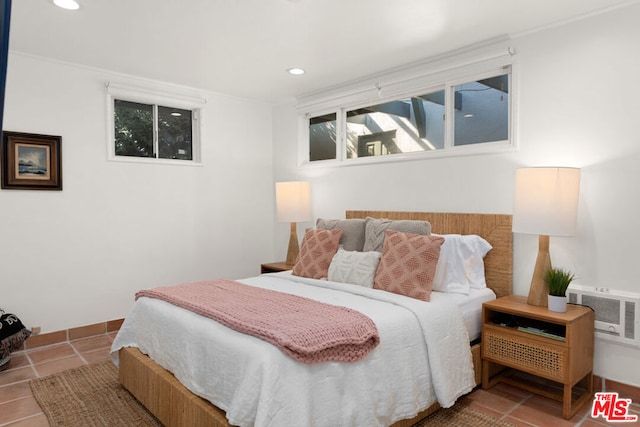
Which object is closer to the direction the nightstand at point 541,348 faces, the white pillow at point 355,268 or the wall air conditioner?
the white pillow

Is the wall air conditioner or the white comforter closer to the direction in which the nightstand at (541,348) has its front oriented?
the white comforter

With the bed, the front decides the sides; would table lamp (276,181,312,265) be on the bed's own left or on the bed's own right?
on the bed's own right

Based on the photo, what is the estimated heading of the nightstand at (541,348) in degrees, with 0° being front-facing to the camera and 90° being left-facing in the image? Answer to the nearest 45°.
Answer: approximately 45°

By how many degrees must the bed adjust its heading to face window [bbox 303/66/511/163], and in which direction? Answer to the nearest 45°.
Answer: approximately 180°

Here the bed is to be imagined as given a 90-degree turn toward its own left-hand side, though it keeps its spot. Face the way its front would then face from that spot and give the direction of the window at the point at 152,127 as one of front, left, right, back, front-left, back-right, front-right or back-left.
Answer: back

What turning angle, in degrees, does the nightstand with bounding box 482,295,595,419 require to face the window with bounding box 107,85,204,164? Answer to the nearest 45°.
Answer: approximately 45° to its right

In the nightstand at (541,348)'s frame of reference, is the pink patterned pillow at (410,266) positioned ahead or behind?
ahead

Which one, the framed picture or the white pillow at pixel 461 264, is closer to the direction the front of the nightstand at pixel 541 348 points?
the framed picture

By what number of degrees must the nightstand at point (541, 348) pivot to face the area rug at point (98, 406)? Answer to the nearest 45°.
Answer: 0° — it already faces it

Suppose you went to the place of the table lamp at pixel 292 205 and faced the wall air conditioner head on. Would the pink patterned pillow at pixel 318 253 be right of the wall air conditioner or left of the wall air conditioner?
right
